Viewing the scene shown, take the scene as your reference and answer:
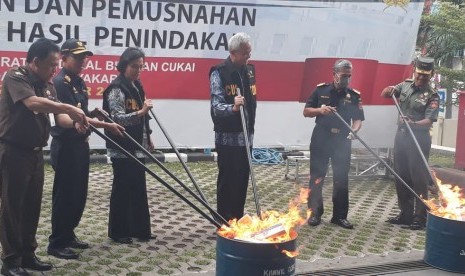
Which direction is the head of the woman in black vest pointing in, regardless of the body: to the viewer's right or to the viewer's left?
to the viewer's right

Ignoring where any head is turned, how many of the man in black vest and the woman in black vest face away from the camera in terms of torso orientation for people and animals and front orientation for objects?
0

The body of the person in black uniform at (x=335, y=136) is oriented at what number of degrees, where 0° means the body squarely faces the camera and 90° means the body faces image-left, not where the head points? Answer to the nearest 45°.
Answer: approximately 0°

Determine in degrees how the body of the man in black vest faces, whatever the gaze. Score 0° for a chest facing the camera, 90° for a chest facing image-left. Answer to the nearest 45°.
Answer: approximately 315°

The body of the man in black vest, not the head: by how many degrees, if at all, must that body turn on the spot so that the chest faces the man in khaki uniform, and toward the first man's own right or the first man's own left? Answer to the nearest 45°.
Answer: approximately 90° to the first man's own right

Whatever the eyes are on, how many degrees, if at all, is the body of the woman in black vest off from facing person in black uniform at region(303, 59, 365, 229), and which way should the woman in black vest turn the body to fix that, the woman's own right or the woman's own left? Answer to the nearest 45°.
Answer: approximately 45° to the woman's own left

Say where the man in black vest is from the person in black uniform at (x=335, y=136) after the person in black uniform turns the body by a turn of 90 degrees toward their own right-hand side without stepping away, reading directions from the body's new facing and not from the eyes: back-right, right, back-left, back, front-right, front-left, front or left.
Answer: front-left

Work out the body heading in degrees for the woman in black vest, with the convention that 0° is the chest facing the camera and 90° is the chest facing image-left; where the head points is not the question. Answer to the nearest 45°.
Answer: approximately 315°

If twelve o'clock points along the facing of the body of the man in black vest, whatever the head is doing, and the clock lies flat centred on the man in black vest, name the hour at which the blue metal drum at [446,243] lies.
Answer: The blue metal drum is roughly at 11 o'clock from the man in black vest.

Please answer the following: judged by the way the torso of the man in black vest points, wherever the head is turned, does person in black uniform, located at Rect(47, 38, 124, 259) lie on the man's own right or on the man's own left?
on the man's own right

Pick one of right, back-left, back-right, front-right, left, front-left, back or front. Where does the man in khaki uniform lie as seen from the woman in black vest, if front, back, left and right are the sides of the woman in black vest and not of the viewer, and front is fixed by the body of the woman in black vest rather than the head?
right

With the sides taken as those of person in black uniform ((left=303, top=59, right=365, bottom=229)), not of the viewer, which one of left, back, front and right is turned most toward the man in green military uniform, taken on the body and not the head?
left

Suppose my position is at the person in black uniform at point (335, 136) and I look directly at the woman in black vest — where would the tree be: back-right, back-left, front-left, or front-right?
back-right

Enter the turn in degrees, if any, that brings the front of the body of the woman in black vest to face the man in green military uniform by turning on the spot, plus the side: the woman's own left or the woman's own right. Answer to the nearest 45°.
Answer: approximately 45° to the woman's own left

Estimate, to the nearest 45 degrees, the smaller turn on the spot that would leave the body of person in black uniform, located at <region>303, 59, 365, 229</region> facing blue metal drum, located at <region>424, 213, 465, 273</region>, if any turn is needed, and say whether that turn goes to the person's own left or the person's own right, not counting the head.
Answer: approximately 45° to the person's own left
